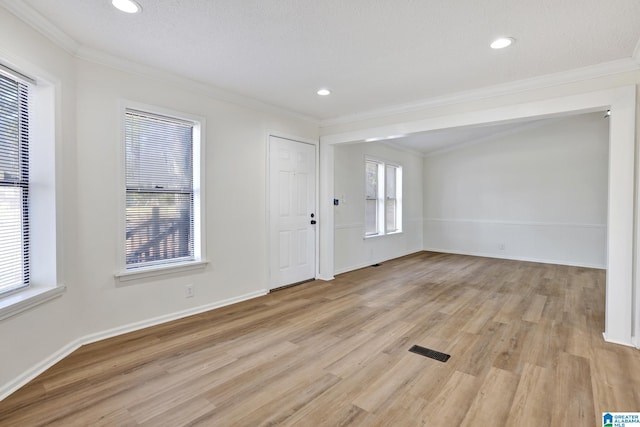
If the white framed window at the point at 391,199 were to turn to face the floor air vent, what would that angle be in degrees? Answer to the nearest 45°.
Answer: approximately 45° to its right

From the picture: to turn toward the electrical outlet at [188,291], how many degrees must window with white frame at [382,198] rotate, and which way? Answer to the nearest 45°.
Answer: approximately 90° to its right

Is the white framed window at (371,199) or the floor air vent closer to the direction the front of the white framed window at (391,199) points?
the floor air vent

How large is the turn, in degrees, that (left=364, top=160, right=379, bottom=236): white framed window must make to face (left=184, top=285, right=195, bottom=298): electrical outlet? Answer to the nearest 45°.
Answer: approximately 90° to its right

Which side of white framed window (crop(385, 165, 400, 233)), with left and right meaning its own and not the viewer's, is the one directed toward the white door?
right

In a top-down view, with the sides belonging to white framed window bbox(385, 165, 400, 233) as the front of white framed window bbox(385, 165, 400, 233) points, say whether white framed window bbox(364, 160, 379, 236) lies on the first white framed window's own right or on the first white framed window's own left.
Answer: on the first white framed window's own right

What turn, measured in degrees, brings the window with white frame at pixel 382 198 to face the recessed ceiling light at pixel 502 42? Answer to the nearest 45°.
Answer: approximately 45° to its right

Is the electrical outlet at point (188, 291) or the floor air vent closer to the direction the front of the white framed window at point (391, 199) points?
the floor air vent

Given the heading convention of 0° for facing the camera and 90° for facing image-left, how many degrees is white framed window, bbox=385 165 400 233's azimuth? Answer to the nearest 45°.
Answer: approximately 315°
